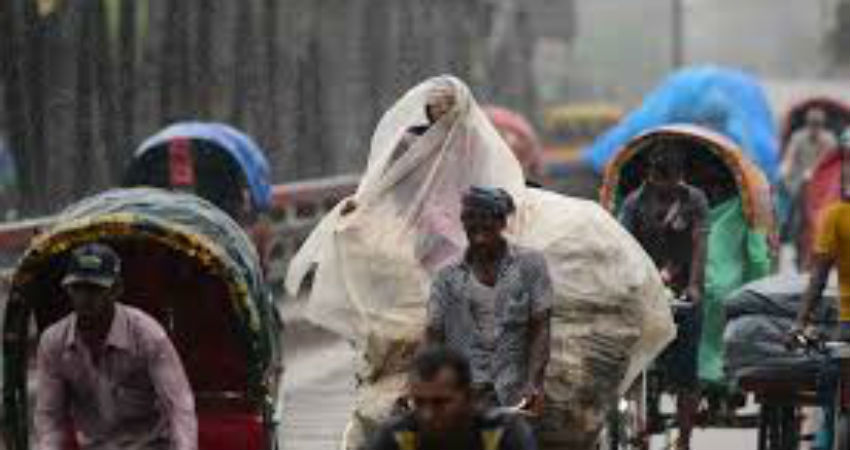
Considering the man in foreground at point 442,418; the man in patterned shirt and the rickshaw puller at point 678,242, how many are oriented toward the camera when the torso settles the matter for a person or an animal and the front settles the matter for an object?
3

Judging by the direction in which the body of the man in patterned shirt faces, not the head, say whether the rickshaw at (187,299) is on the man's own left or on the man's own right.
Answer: on the man's own right

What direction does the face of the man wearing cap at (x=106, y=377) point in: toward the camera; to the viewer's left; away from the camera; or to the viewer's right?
toward the camera

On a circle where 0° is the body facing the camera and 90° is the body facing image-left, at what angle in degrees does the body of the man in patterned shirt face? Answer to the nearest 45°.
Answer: approximately 0°

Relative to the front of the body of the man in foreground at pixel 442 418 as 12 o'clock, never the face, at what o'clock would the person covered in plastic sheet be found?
The person covered in plastic sheet is roughly at 6 o'clock from the man in foreground.

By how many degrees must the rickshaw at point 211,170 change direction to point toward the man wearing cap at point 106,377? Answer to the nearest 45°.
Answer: approximately 45° to its left

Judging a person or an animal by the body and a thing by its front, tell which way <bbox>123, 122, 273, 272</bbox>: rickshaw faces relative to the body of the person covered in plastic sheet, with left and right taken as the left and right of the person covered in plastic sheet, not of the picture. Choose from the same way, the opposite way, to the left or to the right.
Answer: the same way

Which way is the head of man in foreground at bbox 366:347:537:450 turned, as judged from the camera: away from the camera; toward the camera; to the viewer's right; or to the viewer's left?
toward the camera

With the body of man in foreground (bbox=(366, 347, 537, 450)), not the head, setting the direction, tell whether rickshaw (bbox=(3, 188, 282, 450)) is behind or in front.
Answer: behind

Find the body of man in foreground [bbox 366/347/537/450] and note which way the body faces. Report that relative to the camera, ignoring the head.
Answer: toward the camera

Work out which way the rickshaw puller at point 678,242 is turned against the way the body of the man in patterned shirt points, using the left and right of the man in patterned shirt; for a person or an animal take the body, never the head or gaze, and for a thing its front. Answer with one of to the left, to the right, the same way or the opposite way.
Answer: the same way

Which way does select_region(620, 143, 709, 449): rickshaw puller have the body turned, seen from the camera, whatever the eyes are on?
toward the camera
